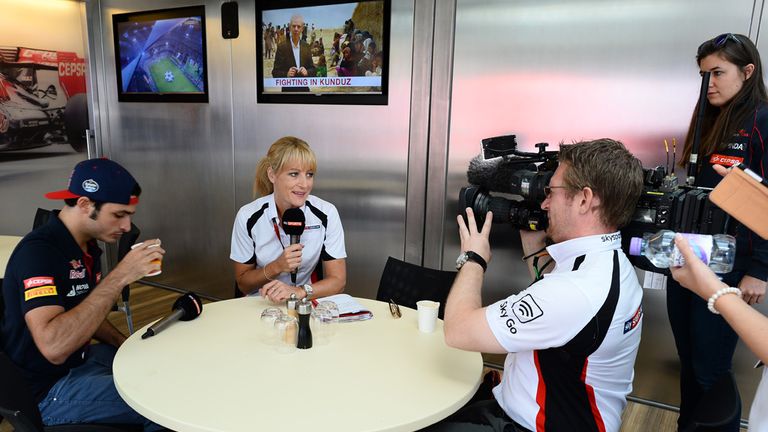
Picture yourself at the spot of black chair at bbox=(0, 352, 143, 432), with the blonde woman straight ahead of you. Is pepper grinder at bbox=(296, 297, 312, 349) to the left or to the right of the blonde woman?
right

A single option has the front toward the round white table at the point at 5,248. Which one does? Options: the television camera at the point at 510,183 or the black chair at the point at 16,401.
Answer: the television camera

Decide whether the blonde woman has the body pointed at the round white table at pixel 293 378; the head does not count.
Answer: yes

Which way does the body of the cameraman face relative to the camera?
to the viewer's left

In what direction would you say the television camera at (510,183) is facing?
to the viewer's left

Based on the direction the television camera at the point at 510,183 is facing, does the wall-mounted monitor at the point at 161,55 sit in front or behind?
in front

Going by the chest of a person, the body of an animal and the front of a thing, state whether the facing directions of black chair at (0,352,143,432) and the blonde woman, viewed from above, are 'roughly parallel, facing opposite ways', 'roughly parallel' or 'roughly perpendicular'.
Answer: roughly perpendicular

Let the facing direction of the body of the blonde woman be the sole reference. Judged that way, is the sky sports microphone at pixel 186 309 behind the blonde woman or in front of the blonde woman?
in front

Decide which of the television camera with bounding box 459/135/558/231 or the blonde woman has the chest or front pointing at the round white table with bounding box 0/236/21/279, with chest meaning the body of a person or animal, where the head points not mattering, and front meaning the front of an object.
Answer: the television camera

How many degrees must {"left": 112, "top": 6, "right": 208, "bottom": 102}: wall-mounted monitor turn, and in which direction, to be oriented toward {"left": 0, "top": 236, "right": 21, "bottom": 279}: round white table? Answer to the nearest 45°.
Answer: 0° — it already faces it

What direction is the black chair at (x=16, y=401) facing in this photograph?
to the viewer's right

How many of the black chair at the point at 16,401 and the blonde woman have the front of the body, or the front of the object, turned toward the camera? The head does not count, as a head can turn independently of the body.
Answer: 1

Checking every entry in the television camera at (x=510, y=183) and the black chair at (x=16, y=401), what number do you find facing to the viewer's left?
1

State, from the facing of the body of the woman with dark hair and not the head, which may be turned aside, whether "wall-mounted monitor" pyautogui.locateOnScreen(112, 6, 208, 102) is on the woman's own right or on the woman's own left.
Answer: on the woman's own right

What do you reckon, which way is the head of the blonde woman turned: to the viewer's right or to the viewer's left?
to the viewer's right
